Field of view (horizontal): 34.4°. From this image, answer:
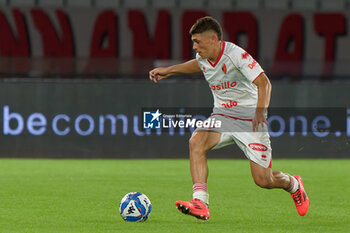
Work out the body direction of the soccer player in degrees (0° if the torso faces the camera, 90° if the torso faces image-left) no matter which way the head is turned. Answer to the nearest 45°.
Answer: approximately 45°
